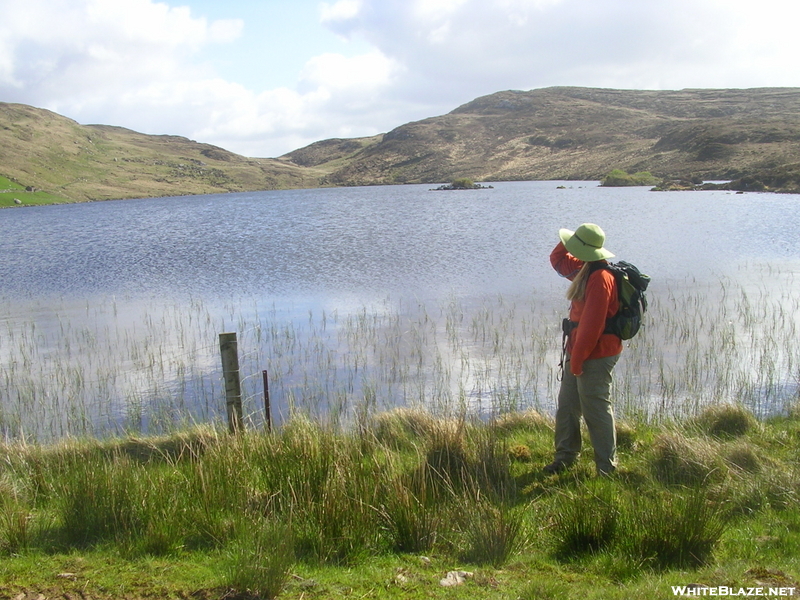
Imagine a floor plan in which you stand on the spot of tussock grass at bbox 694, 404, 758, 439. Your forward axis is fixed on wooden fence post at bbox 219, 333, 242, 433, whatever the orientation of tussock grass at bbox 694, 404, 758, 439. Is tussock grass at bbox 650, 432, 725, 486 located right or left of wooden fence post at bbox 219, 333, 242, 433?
left

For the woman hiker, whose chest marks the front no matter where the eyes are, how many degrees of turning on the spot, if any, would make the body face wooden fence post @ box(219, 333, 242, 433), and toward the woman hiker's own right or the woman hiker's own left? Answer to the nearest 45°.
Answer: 0° — they already face it

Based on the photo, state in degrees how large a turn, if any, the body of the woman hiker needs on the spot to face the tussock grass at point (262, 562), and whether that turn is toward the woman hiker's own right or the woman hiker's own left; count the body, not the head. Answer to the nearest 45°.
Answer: approximately 45° to the woman hiker's own left

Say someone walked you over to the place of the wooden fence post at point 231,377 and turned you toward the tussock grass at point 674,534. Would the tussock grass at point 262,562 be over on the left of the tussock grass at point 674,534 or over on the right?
right

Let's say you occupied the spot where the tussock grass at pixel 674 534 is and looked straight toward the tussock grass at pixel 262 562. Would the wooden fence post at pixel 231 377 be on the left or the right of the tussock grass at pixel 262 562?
right

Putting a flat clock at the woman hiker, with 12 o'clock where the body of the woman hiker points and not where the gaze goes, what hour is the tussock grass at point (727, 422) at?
The tussock grass is roughly at 4 o'clock from the woman hiker.

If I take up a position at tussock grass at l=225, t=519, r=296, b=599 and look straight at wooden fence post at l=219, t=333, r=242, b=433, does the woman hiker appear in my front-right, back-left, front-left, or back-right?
front-right

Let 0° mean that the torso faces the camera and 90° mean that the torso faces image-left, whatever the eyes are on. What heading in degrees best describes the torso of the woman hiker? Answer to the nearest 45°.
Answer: approximately 90°

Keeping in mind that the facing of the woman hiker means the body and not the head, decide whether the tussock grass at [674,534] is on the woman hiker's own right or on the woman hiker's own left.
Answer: on the woman hiker's own left
